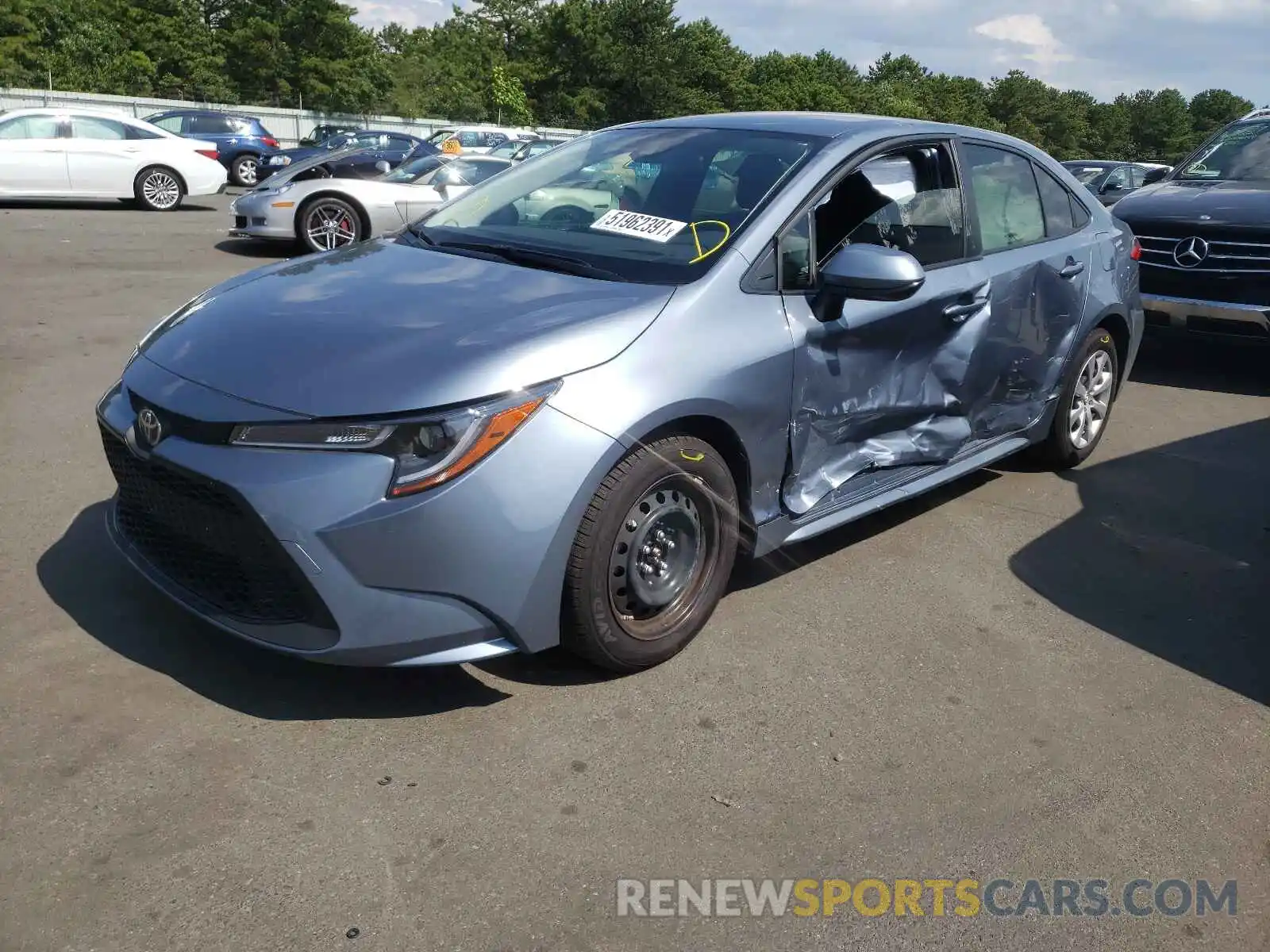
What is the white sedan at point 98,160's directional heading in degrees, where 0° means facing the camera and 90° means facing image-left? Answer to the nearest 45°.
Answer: approximately 90°

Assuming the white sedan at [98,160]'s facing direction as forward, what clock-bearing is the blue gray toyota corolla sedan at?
The blue gray toyota corolla sedan is roughly at 9 o'clock from the white sedan.

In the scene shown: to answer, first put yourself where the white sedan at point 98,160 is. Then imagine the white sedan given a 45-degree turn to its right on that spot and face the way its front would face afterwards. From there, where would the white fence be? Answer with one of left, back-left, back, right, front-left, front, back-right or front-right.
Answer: front-right

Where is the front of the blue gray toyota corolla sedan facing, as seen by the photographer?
facing the viewer and to the left of the viewer

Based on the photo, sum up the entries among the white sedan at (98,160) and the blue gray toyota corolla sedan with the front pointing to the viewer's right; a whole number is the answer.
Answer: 0

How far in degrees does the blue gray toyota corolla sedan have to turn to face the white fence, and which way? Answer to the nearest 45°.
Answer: approximately 135° to its right

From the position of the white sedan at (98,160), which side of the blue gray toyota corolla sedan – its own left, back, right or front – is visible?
right
